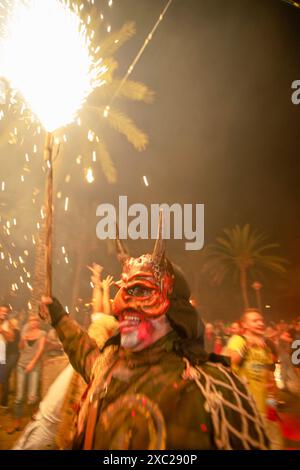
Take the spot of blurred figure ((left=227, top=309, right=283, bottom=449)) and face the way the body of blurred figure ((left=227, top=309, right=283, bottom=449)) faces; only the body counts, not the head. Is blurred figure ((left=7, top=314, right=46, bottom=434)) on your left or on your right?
on your right

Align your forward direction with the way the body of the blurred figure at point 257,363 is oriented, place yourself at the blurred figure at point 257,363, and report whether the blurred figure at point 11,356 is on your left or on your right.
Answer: on your right

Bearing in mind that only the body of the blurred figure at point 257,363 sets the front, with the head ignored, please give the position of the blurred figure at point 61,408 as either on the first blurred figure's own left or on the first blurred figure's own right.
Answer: on the first blurred figure's own right

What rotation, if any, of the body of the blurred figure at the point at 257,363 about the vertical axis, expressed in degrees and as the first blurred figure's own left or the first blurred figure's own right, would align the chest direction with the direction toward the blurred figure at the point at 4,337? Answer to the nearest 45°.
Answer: approximately 135° to the first blurred figure's own right
